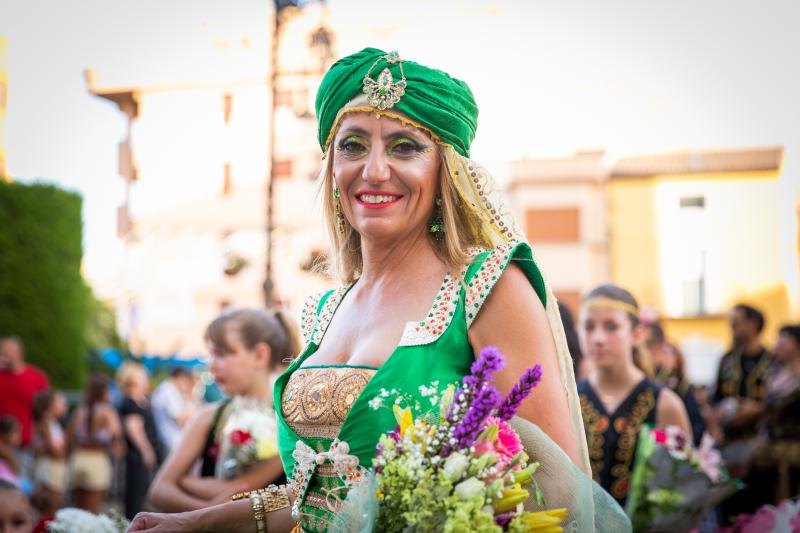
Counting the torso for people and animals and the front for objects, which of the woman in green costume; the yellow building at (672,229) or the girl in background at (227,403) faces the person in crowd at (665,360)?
the yellow building

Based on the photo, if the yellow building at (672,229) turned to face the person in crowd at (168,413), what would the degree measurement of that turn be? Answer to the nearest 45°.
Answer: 0° — it already faces them
